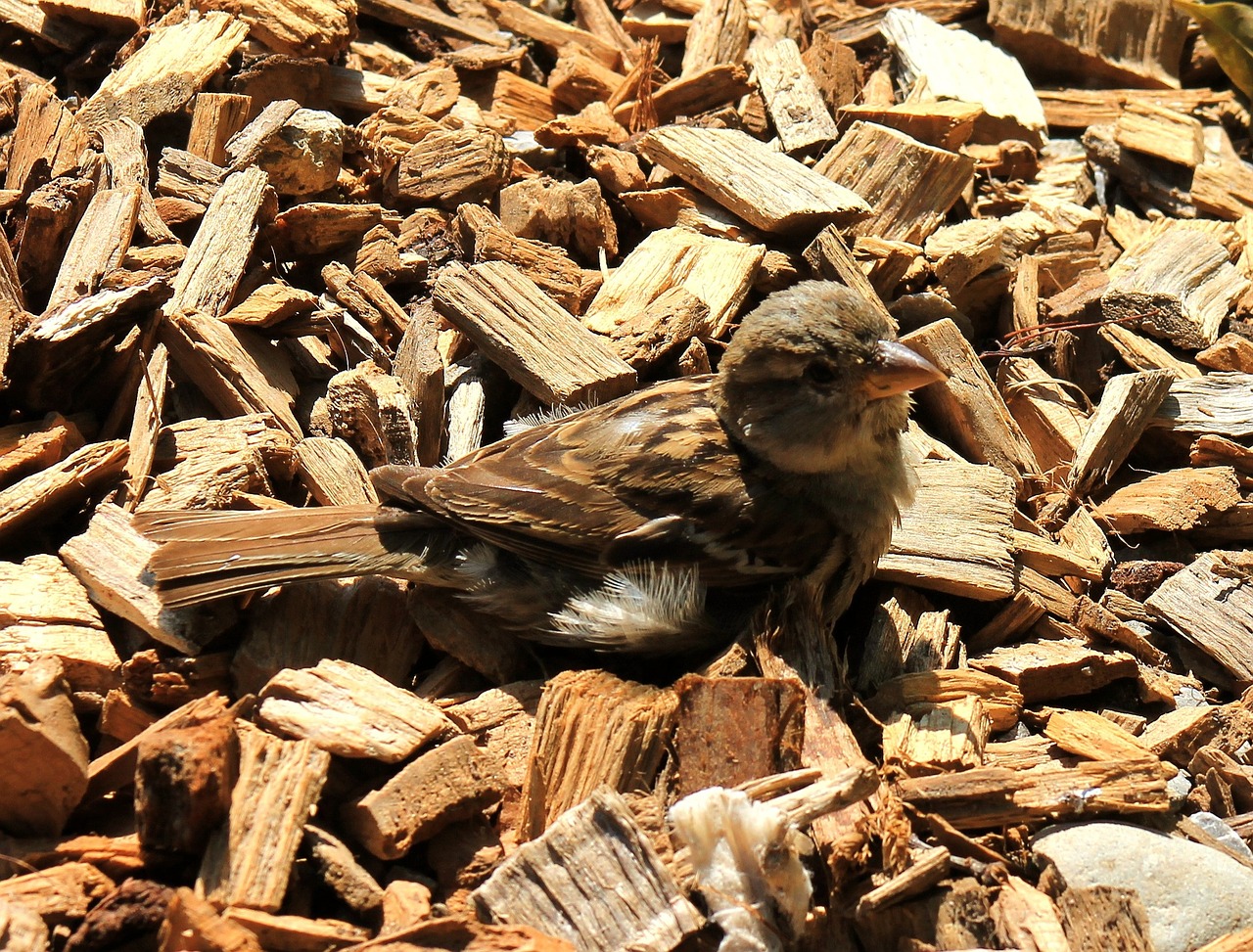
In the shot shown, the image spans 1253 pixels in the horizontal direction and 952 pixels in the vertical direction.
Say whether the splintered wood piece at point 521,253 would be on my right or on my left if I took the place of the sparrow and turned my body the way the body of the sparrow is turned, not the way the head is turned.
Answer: on my left

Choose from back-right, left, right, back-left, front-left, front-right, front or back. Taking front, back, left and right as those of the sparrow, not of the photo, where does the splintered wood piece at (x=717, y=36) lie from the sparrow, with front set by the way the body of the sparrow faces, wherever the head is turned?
left

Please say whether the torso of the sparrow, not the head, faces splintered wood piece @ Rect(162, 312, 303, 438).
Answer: no

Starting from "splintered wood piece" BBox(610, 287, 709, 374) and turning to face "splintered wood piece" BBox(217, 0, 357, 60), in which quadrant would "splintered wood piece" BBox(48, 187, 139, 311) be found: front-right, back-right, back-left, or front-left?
front-left

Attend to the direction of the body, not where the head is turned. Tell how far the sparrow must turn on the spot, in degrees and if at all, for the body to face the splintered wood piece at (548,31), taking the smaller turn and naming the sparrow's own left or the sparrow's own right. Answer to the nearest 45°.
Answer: approximately 90° to the sparrow's own left

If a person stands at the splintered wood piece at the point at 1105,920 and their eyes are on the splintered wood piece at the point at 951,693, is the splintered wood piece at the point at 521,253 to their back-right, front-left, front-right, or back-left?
front-left

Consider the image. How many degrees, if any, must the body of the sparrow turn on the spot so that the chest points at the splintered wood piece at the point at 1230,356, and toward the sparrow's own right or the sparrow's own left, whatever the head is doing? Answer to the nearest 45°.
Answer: approximately 45° to the sparrow's own left

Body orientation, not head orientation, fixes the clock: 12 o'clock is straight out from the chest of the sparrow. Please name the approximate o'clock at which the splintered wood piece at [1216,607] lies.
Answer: The splintered wood piece is roughly at 12 o'clock from the sparrow.

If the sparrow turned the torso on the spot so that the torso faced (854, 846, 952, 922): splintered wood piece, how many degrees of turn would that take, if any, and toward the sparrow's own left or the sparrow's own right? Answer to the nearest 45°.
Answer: approximately 90° to the sparrow's own right

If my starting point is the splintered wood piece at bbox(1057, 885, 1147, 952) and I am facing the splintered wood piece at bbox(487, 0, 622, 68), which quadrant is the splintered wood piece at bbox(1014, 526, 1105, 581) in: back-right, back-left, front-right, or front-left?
front-right

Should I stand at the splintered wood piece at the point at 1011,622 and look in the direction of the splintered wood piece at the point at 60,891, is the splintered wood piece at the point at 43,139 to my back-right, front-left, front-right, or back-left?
front-right

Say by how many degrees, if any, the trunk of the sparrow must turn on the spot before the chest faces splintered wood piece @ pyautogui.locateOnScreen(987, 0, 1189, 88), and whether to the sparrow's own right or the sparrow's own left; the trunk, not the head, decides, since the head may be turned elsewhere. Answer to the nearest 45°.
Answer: approximately 45° to the sparrow's own left

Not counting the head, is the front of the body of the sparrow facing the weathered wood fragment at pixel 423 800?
no

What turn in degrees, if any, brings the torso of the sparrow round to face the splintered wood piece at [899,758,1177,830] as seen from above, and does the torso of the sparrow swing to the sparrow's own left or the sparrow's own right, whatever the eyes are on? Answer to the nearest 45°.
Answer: approximately 45° to the sparrow's own right

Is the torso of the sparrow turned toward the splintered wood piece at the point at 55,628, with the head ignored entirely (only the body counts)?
no

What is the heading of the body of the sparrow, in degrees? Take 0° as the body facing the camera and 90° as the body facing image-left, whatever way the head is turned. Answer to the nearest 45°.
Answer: approximately 270°

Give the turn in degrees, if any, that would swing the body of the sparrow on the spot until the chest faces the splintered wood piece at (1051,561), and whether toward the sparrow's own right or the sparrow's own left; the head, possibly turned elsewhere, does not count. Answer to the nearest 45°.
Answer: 0° — it already faces it

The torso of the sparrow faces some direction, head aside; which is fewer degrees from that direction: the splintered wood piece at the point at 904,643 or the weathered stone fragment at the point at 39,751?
the splintered wood piece

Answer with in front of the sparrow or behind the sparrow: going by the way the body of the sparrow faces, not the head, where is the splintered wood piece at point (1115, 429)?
in front
